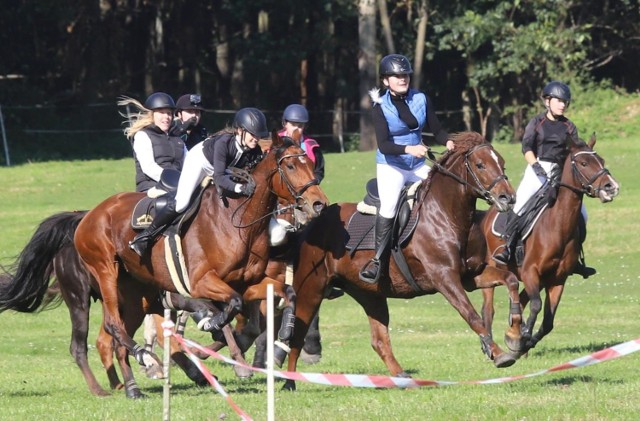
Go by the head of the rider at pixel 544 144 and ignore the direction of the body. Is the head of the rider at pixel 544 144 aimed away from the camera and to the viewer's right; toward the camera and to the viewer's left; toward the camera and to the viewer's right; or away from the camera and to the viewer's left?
toward the camera and to the viewer's right

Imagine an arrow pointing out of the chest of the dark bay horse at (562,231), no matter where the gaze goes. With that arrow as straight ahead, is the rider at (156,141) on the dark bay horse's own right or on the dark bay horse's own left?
on the dark bay horse's own right

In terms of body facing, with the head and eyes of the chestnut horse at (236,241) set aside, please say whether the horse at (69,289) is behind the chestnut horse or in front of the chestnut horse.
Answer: behind

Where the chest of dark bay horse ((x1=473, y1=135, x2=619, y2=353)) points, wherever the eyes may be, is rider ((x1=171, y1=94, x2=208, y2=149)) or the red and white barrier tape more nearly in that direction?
the red and white barrier tape

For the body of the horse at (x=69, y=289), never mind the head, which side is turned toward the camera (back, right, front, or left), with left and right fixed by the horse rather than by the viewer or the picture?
right

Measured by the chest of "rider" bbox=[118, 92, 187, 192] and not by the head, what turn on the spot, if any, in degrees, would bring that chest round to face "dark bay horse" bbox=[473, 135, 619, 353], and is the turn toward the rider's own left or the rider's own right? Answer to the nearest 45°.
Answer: approximately 45° to the rider's own left

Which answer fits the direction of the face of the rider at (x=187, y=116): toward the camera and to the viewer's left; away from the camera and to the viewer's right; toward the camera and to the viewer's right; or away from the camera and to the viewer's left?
toward the camera and to the viewer's right

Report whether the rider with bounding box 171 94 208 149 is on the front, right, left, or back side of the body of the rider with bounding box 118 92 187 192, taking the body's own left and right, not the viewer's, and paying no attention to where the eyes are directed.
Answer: left

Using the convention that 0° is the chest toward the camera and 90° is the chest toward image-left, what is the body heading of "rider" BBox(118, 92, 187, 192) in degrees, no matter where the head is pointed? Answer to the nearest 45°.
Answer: approximately 315°

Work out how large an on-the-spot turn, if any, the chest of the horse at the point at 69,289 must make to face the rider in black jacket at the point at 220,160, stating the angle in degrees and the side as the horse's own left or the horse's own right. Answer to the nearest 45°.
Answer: approximately 45° to the horse's own right
